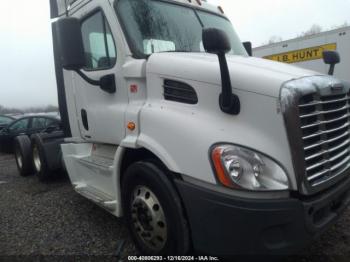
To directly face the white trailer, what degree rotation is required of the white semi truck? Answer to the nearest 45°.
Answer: approximately 90° to its left

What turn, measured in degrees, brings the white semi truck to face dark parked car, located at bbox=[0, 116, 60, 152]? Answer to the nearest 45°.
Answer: approximately 180°

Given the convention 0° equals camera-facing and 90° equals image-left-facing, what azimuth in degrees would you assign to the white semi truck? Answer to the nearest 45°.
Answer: approximately 315°
